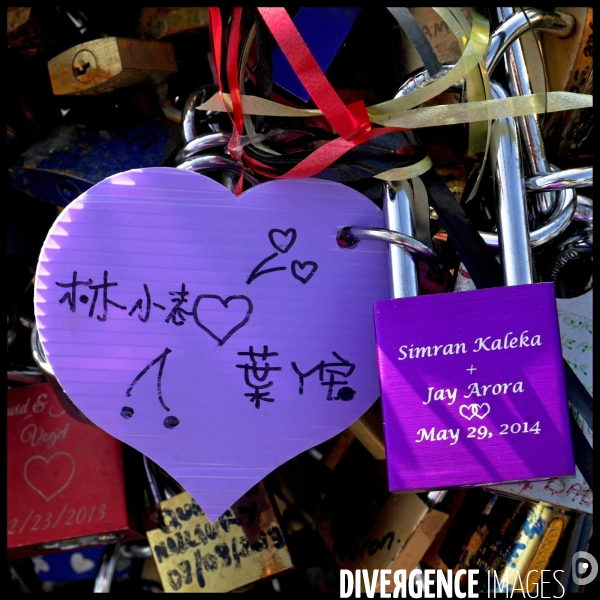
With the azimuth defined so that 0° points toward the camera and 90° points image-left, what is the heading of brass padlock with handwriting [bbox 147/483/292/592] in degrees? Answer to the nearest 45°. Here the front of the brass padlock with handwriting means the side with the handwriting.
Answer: approximately 0°
